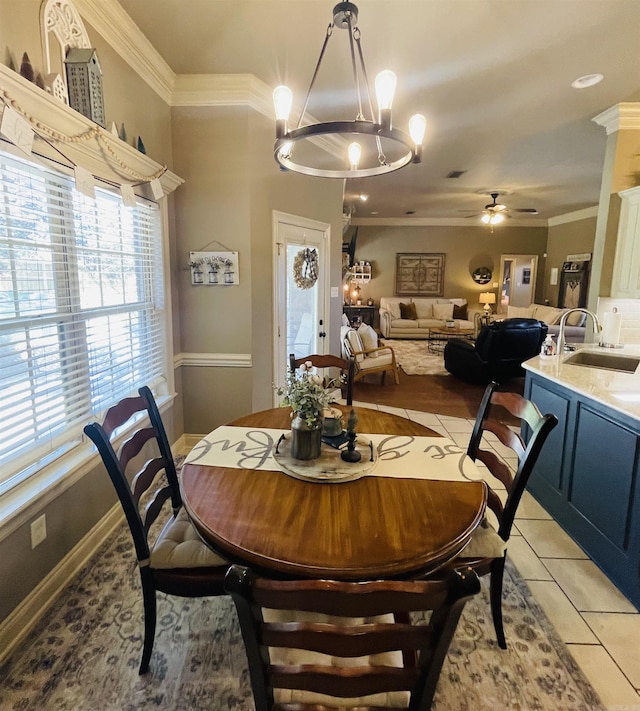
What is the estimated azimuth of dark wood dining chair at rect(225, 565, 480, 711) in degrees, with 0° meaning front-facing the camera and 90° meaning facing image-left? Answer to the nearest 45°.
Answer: approximately 180°

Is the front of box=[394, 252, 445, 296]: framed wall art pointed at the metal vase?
yes

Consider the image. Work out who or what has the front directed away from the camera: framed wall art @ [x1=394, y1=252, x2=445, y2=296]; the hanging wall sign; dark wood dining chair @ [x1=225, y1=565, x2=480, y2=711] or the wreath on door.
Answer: the dark wood dining chair

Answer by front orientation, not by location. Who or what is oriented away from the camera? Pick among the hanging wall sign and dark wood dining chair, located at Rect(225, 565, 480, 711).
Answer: the dark wood dining chair

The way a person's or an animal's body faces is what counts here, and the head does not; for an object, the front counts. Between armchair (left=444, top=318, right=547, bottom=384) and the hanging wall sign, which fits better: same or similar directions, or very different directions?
very different directions

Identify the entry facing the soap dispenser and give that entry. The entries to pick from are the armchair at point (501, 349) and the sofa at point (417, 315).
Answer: the sofa

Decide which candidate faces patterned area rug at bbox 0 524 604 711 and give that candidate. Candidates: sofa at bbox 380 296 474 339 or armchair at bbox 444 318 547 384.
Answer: the sofa

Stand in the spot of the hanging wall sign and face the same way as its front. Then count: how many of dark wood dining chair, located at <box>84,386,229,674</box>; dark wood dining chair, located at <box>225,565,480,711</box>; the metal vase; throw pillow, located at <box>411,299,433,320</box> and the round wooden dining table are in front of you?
4

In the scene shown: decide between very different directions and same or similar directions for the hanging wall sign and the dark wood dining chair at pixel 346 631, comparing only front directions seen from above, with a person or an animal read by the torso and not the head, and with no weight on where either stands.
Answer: very different directions
